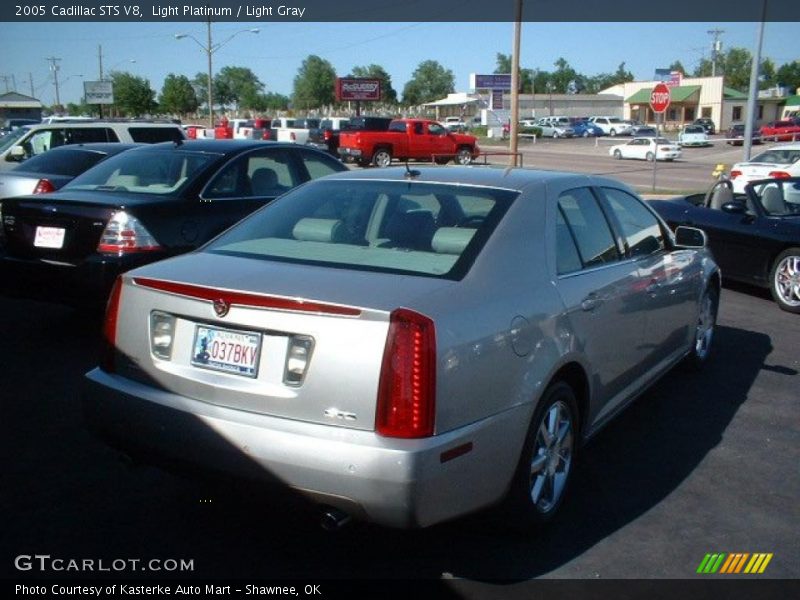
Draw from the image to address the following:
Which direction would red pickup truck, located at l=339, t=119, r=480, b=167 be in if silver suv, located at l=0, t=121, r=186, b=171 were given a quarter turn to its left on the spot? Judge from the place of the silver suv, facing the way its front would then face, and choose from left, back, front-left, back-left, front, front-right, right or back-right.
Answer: left

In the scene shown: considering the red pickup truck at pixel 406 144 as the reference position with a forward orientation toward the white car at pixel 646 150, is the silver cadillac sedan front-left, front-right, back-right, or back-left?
back-right

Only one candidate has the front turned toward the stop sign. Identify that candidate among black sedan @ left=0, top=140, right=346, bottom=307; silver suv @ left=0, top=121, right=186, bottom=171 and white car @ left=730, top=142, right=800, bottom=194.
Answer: the black sedan

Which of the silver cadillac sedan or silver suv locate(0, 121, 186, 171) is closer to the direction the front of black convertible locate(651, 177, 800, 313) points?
the silver cadillac sedan

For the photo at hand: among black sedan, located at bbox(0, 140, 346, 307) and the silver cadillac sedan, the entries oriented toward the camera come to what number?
0

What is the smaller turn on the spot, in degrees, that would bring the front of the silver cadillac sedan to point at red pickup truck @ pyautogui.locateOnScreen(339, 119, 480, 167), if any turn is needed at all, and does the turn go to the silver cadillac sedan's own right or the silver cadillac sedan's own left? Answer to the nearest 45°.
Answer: approximately 45° to the silver cadillac sedan's own left

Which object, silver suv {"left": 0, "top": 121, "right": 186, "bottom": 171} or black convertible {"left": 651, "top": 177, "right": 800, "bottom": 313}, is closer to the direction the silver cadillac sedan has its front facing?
the black convertible

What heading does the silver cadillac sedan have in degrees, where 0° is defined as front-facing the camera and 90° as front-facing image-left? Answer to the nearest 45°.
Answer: approximately 225°

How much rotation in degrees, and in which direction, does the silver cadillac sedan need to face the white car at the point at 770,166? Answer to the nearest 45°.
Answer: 0° — it already faces it

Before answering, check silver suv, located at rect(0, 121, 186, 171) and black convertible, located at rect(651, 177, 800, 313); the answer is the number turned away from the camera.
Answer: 0

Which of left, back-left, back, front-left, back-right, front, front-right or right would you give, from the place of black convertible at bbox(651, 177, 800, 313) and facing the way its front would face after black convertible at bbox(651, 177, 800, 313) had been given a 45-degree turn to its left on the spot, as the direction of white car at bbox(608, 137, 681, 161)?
left

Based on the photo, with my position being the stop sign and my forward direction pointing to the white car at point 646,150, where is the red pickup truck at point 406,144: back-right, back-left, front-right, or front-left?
front-left

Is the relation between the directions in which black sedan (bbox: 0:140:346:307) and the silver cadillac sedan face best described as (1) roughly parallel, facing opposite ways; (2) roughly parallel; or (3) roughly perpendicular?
roughly parallel

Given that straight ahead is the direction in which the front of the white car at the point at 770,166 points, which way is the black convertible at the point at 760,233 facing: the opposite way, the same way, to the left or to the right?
to the right

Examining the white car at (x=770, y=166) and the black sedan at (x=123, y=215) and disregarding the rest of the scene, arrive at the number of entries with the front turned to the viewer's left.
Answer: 0

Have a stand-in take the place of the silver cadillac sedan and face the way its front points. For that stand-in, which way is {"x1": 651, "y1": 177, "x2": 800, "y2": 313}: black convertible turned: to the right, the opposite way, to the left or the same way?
to the right

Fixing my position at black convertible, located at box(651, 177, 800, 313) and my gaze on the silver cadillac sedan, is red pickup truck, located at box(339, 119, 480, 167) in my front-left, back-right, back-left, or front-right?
back-right

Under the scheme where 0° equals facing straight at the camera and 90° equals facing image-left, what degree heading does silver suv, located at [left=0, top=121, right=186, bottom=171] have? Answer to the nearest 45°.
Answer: approximately 45°

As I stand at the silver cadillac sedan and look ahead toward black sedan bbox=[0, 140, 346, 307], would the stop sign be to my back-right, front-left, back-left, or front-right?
front-right
